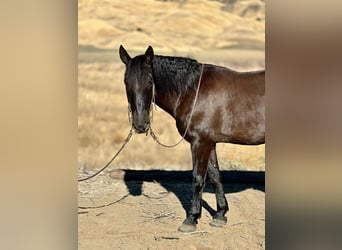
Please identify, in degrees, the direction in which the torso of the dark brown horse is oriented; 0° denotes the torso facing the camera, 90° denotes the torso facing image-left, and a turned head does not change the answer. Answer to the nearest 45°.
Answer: approximately 90°
